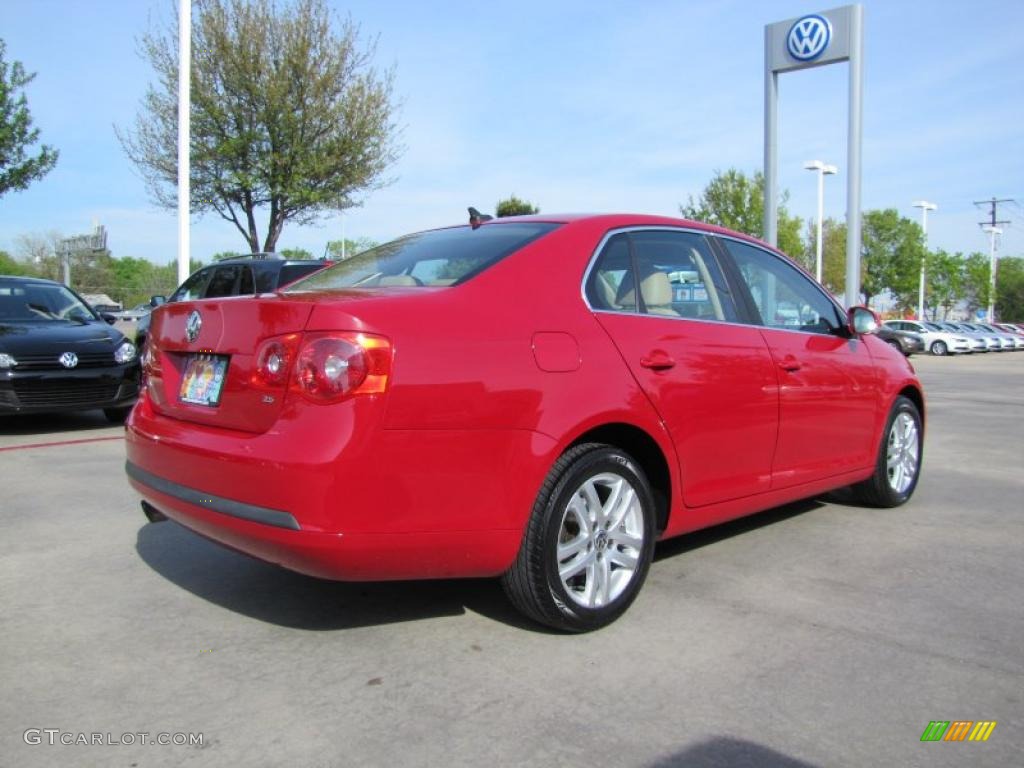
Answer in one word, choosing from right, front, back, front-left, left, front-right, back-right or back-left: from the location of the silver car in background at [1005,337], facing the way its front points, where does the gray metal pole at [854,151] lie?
front-right

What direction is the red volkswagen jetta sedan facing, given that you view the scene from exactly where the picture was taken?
facing away from the viewer and to the right of the viewer

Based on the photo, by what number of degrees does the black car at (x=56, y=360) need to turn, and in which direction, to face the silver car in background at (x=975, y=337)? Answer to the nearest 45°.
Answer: approximately 90° to its left

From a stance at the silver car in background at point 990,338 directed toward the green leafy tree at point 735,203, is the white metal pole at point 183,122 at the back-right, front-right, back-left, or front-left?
front-left

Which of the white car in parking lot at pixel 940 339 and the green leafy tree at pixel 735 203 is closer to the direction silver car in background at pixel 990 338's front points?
the white car in parking lot

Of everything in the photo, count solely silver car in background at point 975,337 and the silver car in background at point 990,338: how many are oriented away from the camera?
0
